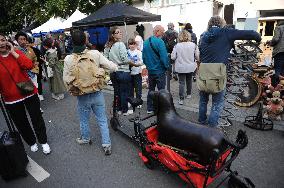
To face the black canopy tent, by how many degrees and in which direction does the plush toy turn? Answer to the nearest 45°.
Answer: approximately 90° to its right

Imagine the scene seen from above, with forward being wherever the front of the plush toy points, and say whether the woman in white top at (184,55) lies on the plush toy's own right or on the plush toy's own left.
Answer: on the plush toy's own right

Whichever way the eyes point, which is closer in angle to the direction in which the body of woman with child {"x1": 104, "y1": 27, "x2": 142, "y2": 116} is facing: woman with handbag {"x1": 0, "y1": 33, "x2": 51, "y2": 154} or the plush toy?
the plush toy

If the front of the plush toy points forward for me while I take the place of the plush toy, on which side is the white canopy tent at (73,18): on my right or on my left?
on my right
